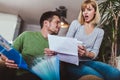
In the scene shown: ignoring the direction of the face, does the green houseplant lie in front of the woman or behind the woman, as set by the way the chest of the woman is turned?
behind

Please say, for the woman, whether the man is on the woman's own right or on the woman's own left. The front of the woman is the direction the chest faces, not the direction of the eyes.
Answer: on the woman's own right

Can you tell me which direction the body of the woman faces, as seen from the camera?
toward the camera

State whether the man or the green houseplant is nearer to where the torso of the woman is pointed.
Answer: the man

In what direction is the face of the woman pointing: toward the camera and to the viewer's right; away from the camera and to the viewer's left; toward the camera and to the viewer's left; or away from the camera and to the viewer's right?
toward the camera and to the viewer's left
